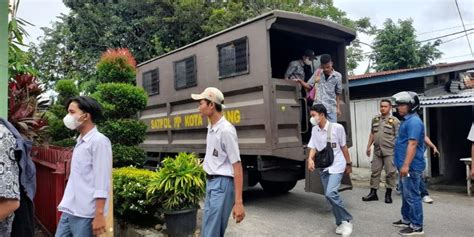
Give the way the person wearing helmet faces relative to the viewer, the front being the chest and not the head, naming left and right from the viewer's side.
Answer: facing to the left of the viewer

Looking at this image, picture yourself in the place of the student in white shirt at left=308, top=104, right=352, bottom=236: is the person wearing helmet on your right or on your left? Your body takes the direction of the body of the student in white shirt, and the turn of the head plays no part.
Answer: on your left

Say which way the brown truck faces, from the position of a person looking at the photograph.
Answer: facing away from the viewer and to the left of the viewer

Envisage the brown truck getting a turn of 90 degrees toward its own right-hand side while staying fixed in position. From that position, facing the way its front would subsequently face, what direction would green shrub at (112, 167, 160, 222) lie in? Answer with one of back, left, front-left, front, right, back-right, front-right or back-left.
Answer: back

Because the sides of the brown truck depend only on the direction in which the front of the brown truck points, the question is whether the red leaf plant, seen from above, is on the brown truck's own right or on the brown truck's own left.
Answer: on the brown truck's own left

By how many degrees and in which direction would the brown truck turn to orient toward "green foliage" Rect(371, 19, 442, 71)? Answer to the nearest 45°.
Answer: approximately 90° to its right

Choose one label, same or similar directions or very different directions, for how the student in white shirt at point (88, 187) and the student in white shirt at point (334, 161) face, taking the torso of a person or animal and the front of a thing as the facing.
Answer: same or similar directions
